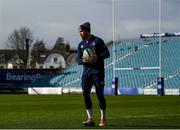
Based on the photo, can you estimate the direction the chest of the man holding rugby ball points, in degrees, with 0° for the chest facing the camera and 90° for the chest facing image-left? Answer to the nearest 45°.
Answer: approximately 45°
